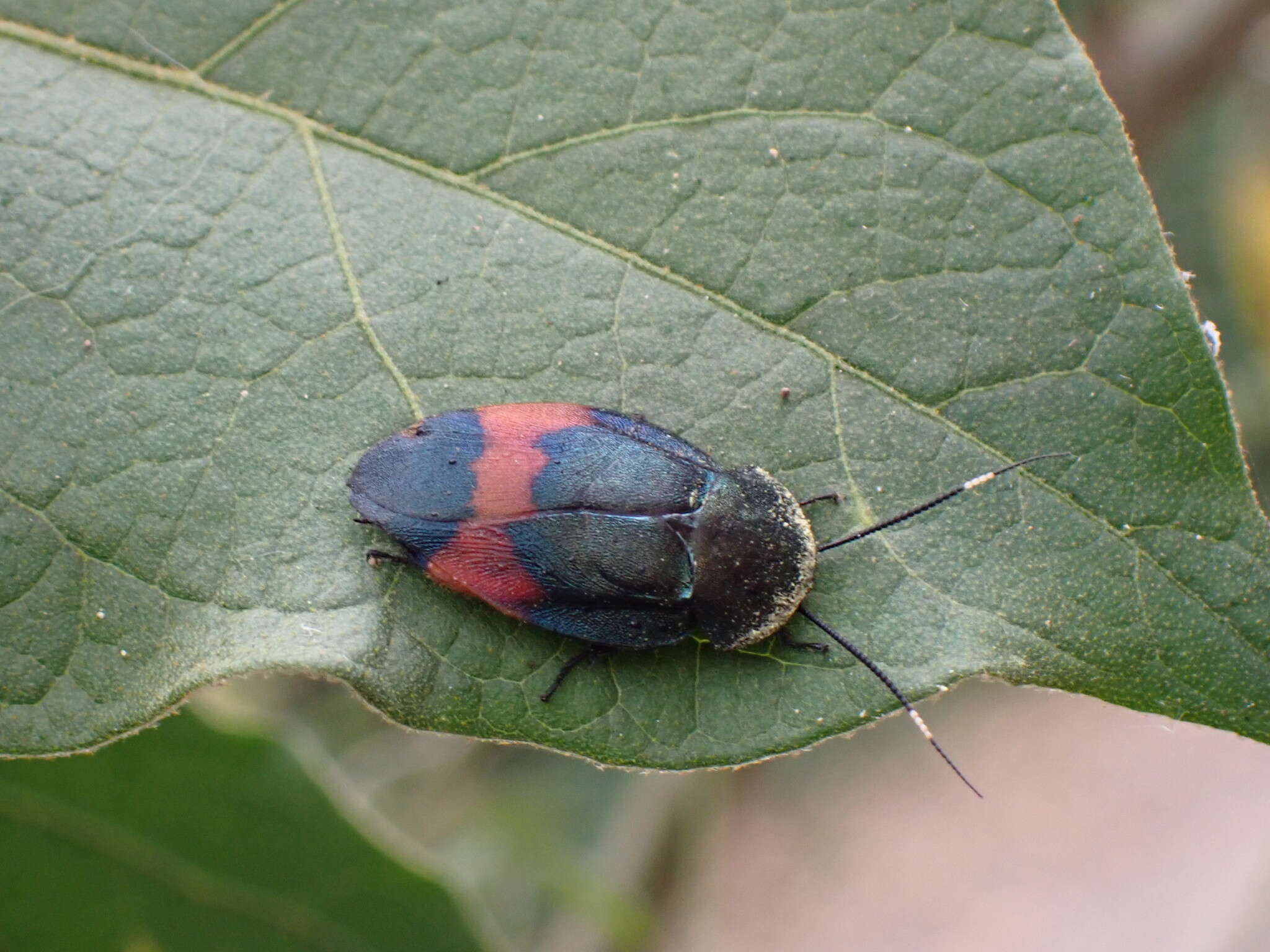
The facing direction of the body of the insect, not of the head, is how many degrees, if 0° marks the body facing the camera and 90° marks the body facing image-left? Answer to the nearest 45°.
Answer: approximately 270°
